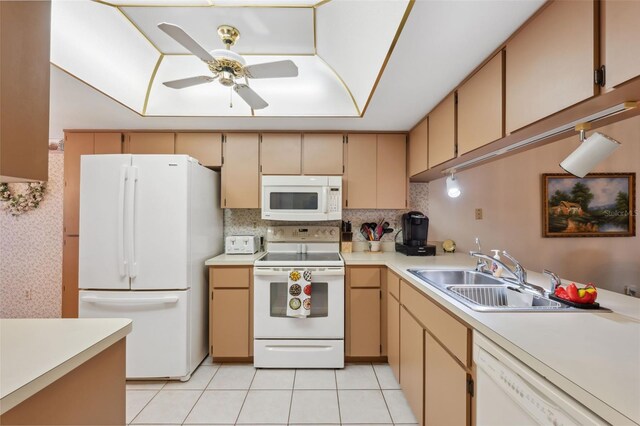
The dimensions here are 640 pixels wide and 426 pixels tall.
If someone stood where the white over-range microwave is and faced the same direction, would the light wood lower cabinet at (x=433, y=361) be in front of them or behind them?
in front

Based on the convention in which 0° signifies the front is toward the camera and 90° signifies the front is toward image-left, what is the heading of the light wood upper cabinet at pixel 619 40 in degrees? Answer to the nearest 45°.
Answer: approximately 45°

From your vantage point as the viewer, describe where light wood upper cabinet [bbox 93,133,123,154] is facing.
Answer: facing the viewer

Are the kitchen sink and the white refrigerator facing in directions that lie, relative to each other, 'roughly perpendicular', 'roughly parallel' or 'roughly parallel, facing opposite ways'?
roughly perpendicular

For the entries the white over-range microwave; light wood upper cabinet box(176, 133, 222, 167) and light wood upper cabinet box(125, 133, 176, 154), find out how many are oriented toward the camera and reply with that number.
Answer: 3

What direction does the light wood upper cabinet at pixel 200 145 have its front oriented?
toward the camera

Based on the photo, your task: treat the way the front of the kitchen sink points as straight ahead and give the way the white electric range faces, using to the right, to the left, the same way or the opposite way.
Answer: to the left

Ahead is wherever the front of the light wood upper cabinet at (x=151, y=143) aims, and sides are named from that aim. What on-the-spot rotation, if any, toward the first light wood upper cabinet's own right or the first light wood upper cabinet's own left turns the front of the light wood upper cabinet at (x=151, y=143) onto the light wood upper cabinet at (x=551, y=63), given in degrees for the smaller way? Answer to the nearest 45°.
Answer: approximately 45° to the first light wood upper cabinet's own left

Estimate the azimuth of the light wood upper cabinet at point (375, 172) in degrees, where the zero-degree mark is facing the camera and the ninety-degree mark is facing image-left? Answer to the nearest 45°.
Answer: approximately 0°

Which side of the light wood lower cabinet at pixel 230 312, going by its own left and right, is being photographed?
front

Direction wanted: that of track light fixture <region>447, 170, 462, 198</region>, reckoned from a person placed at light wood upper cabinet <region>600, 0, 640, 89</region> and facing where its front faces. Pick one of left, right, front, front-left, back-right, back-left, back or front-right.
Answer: right

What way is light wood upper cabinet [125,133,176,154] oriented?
toward the camera
